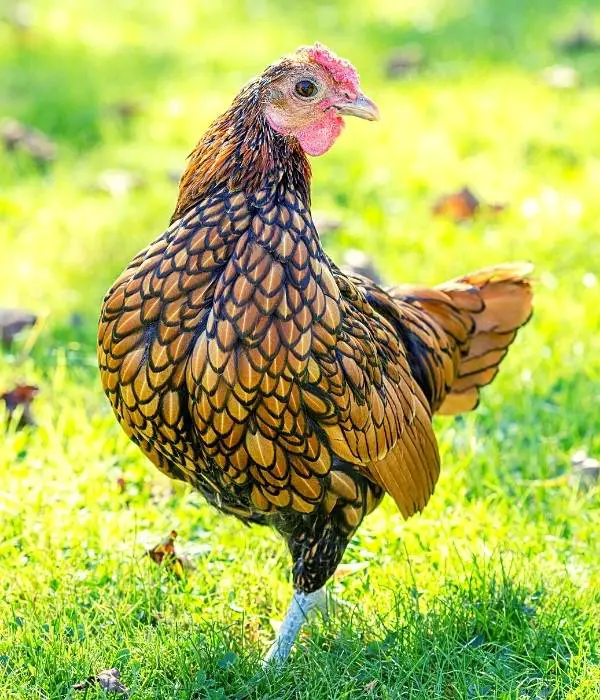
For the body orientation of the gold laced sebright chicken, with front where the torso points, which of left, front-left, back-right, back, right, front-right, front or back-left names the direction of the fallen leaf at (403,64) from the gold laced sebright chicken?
back-right

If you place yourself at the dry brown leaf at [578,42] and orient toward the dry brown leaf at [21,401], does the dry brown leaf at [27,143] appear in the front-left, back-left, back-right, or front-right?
front-right

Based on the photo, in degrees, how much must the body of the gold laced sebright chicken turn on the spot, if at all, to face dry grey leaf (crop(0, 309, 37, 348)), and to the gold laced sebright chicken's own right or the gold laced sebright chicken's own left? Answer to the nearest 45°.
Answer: approximately 90° to the gold laced sebright chicken's own right

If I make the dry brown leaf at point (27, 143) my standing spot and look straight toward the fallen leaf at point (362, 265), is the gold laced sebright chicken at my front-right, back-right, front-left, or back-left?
front-right

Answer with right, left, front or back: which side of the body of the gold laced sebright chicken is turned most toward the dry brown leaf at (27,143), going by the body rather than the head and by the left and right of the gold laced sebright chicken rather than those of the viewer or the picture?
right

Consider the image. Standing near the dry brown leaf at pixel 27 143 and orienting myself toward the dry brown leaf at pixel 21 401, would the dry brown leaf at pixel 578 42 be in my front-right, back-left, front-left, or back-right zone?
back-left

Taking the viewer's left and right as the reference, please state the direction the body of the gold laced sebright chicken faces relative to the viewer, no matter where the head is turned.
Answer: facing the viewer and to the left of the viewer

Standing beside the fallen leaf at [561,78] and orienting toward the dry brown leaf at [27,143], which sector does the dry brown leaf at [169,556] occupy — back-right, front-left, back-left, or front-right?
front-left

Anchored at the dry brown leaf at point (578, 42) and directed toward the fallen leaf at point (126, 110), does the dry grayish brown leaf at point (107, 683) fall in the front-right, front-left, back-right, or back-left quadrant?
front-left

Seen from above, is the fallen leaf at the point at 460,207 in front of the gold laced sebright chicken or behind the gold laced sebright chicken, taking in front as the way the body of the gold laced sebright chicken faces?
behind

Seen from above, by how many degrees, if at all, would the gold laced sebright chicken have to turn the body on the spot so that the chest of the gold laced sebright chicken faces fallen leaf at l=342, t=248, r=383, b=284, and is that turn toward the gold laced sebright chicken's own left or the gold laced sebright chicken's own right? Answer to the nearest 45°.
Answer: approximately 135° to the gold laced sebright chicken's own right
